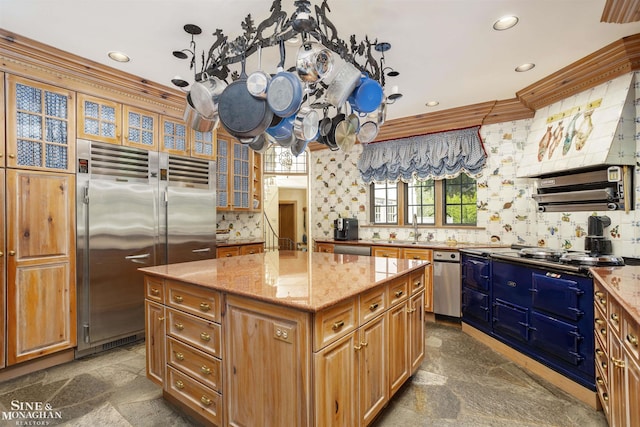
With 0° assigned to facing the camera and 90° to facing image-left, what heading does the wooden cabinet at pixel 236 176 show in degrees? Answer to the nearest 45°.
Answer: approximately 315°

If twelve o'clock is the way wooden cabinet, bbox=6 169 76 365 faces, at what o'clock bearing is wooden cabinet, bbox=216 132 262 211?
wooden cabinet, bbox=216 132 262 211 is roughly at 10 o'clock from wooden cabinet, bbox=6 169 76 365.

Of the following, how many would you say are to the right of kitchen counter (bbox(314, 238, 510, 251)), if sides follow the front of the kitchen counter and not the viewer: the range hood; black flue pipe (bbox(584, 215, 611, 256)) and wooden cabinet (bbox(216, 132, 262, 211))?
1

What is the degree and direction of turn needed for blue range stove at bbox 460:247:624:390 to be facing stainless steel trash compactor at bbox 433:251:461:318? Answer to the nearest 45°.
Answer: approximately 90° to its right

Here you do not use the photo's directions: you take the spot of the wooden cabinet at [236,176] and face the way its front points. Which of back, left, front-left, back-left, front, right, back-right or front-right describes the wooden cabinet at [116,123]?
right

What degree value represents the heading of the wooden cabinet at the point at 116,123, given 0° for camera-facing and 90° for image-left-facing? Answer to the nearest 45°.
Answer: approximately 315°

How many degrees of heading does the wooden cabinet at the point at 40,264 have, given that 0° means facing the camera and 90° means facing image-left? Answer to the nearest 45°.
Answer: approximately 315°

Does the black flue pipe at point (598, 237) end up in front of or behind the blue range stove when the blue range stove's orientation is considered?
behind

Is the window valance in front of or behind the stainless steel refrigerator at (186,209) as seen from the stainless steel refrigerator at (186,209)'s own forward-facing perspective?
in front

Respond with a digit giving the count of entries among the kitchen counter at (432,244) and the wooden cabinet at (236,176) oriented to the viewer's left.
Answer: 0
